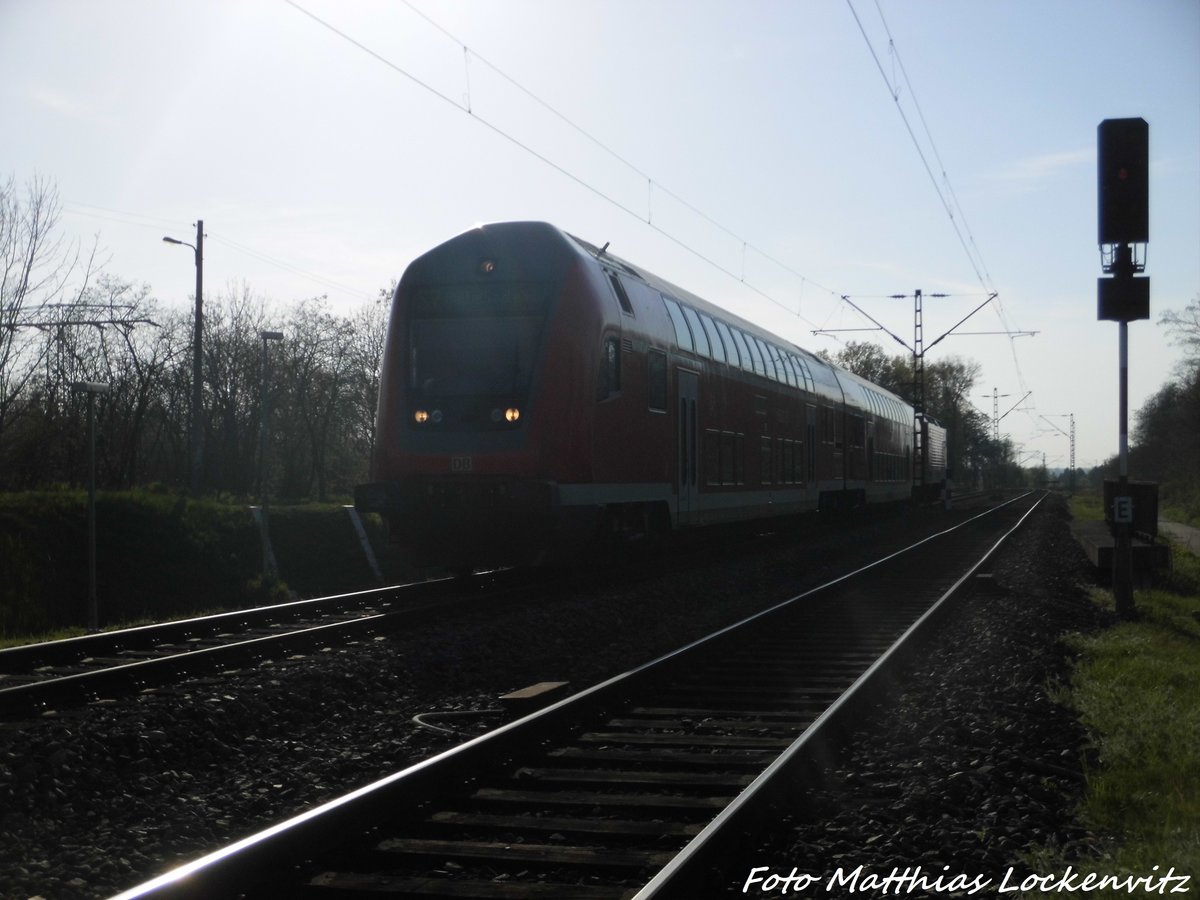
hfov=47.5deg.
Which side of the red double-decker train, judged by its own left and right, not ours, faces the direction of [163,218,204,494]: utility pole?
right

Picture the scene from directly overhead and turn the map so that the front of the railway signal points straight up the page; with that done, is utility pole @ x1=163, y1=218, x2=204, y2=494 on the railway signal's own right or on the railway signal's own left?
on the railway signal's own right

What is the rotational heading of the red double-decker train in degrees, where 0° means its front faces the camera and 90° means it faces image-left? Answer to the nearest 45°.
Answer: approximately 45°

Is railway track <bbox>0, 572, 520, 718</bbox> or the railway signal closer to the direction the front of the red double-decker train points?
the railway track

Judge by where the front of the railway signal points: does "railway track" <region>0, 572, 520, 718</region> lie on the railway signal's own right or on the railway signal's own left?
on the railway signal's own right

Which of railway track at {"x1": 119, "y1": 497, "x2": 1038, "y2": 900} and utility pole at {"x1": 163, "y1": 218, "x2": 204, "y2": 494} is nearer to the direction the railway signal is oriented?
the railway track

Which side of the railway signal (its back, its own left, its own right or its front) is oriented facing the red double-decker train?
right

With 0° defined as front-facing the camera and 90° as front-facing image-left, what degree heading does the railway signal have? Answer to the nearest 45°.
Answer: approximately 0°
